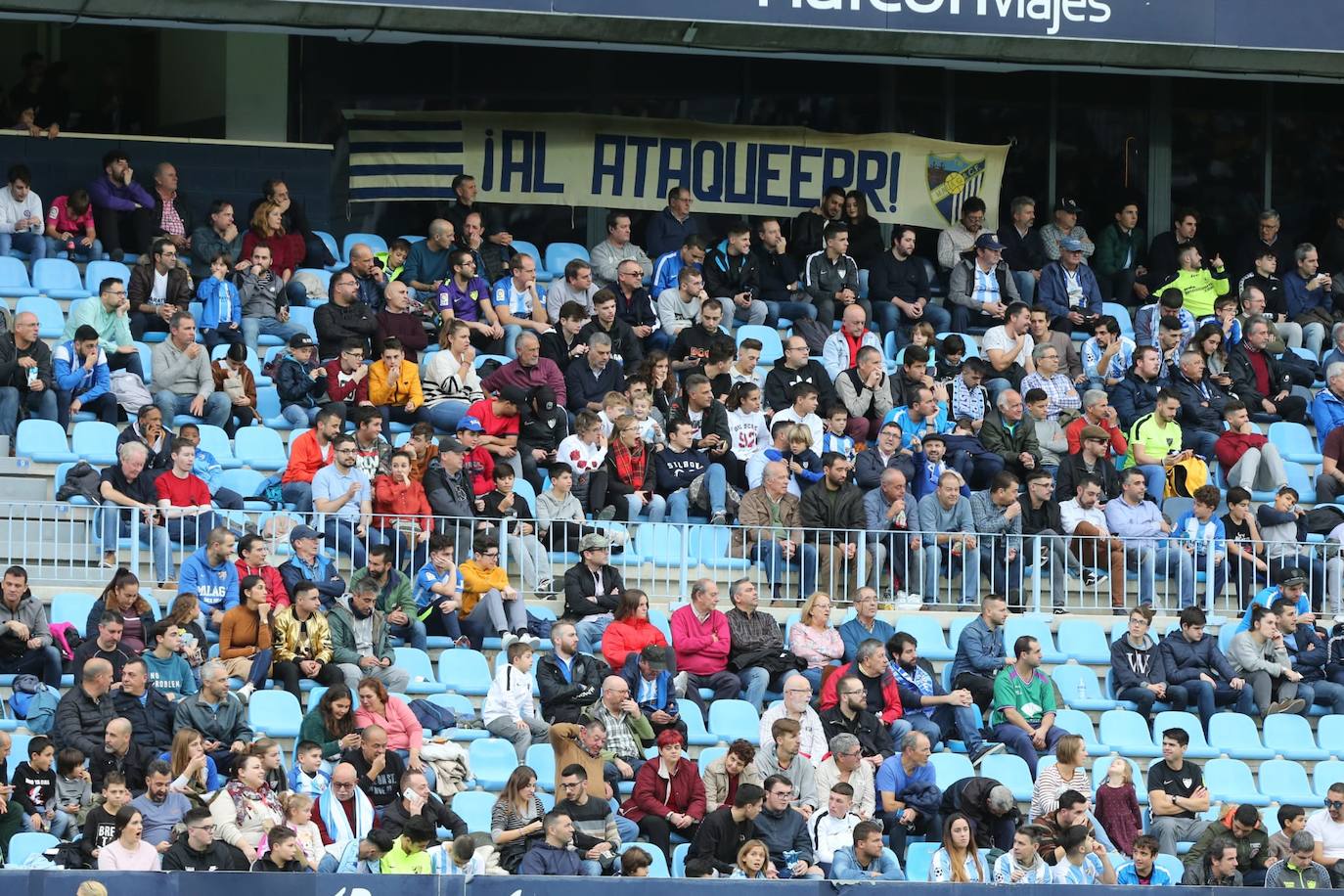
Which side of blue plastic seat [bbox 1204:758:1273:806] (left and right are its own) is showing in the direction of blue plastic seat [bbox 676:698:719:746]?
right

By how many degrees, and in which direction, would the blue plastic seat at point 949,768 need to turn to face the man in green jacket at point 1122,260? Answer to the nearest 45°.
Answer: approximately 135° to its left

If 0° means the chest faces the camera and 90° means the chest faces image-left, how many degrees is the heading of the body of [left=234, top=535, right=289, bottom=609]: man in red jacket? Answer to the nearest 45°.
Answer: approximately 315°

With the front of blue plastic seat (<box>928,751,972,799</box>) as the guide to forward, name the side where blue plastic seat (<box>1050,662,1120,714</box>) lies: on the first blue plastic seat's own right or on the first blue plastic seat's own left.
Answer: on the first blue plastic seat's own left

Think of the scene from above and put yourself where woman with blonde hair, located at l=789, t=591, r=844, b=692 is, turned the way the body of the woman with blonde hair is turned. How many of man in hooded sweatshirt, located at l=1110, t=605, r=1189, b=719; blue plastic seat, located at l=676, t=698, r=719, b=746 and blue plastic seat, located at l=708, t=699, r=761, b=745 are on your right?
2

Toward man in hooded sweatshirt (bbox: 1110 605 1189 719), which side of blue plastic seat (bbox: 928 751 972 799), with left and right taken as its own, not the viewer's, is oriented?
left
